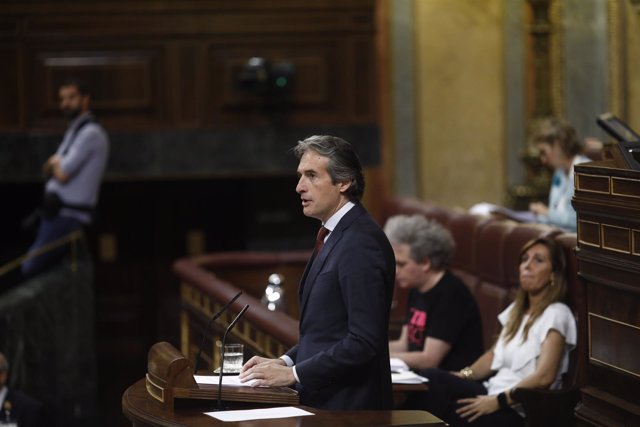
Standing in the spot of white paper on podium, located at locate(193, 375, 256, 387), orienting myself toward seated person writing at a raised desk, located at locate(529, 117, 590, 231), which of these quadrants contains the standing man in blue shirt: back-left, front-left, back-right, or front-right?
front-left

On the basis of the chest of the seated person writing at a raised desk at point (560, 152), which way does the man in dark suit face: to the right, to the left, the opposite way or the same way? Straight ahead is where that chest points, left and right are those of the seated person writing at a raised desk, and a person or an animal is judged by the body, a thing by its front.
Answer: the same way

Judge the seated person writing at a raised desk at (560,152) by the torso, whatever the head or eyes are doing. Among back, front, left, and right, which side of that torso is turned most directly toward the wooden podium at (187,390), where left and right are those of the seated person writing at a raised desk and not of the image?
left

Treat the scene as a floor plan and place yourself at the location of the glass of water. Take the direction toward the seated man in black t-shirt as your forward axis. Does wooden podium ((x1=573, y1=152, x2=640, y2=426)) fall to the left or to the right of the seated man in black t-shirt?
right

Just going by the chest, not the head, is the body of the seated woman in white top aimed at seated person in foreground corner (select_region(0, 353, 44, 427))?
no

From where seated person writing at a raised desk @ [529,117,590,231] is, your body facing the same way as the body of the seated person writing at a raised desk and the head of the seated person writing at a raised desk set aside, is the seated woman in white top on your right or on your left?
on your left

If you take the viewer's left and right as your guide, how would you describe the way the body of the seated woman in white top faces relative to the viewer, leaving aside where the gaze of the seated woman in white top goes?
facing the viewer and to the left of the viewer

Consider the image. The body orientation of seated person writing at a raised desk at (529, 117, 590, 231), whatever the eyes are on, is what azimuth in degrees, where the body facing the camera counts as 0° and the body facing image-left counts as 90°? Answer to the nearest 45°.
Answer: approximately 90°

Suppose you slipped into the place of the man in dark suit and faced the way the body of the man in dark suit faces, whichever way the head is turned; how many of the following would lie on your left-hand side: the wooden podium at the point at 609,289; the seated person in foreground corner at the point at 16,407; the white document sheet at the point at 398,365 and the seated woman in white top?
0

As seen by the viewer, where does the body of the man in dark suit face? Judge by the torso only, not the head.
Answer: to the viewer's left

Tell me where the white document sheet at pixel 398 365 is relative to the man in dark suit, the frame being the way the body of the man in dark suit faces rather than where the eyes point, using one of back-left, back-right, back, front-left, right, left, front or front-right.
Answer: right

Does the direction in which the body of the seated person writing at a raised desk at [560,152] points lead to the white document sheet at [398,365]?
no

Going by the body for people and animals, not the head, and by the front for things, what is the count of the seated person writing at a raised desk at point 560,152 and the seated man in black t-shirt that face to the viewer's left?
2

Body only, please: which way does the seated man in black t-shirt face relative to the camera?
to the viewer's left

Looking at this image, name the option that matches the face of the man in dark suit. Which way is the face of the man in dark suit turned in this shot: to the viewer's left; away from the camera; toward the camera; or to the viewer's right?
to the viewer's left
